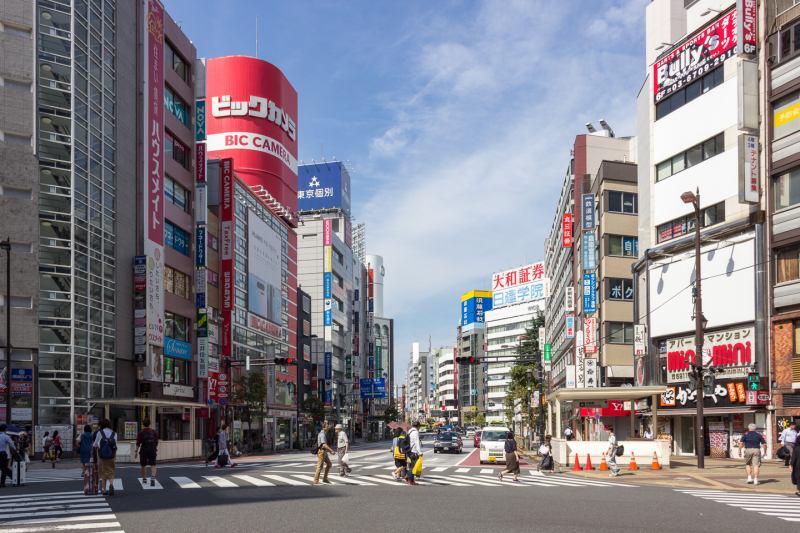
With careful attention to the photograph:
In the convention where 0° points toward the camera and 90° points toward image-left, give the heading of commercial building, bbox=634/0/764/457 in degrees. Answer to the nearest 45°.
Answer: approximately 45°

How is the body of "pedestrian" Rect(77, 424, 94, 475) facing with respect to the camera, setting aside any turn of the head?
away from the camera

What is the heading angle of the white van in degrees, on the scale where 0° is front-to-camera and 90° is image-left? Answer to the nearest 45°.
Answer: approximately 0°

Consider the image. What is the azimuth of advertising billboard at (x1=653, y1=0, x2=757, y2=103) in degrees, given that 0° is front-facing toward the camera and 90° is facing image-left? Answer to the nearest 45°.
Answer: approximately 45°

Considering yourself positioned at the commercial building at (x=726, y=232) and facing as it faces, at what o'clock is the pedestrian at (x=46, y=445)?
The pedestrian is roughly at 1 o'clock from the commercial building.
